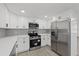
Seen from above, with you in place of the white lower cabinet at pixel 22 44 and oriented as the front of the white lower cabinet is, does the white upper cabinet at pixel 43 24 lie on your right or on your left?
on your left

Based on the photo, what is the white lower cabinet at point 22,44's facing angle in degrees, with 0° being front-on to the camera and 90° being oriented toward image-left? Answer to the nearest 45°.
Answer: approximately 315°

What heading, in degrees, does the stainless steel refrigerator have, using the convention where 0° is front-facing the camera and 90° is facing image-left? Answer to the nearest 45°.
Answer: approximately 45°

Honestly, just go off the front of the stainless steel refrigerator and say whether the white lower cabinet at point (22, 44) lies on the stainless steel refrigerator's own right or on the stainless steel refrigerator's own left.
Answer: on the stainless steel refrigerator's own right

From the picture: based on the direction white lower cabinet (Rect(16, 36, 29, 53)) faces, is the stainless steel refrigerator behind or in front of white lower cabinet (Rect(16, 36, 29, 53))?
in front

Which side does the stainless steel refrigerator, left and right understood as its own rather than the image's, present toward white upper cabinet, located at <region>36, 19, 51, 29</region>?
right

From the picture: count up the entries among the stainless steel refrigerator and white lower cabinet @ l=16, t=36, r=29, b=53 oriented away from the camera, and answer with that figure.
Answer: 0

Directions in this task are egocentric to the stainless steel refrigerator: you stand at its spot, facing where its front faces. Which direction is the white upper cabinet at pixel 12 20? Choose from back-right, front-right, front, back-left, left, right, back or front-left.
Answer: front-right
